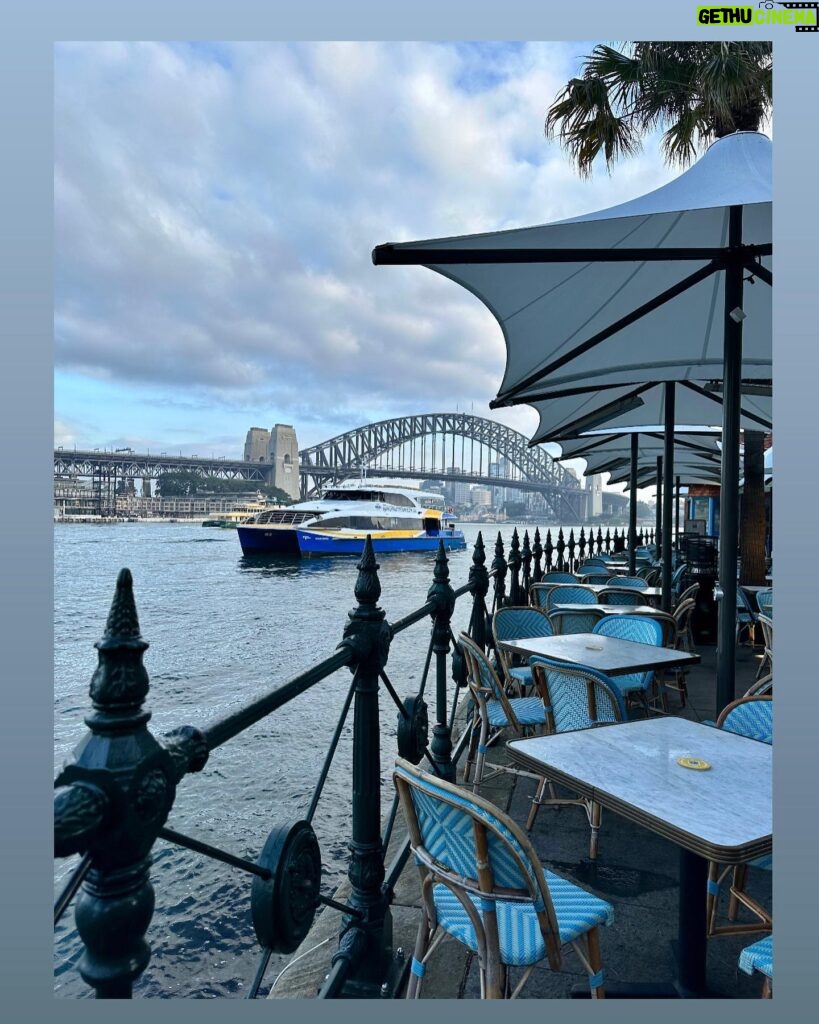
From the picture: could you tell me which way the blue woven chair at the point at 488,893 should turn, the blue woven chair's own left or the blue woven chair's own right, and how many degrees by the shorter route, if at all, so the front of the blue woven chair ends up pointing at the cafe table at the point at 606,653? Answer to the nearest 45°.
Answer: approximately 45° to the blue woven chair's own left

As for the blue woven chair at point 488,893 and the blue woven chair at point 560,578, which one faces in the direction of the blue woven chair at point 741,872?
the blue woven chair at point 488,893

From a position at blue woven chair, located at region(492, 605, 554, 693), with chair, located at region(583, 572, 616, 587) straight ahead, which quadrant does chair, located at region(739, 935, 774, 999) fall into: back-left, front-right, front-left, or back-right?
back-right

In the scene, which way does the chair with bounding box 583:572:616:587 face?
away from the camera

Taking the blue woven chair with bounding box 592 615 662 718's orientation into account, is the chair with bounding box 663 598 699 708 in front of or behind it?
behind

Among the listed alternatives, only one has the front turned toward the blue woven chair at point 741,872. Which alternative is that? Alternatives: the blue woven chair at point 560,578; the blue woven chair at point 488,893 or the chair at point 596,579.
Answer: the blue woven chair at point 488,893

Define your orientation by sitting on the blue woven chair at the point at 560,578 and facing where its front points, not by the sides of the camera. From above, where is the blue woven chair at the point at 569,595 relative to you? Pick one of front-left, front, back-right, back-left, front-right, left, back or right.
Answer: front

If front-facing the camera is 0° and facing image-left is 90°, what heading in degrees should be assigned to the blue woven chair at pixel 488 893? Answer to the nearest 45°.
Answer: approximately 225°
